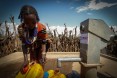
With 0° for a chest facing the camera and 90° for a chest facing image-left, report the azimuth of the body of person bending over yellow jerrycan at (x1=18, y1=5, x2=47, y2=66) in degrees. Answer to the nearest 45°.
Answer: approximately 0°
